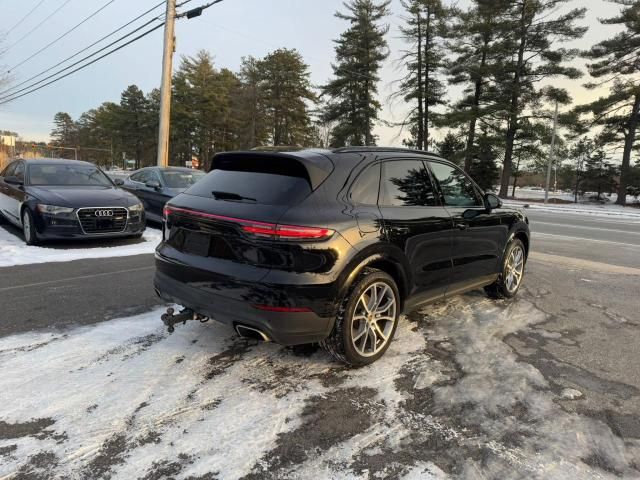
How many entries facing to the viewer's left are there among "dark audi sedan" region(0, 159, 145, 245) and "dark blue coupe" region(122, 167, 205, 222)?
0

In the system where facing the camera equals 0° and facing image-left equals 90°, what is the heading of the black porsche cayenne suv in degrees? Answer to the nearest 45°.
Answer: approximately 225°

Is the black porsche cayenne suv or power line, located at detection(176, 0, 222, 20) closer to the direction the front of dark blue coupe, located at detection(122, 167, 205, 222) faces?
the black porsche cayenne suv

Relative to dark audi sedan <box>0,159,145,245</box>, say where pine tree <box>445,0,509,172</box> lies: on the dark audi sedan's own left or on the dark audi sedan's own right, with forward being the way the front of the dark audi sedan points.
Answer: on the dark audi sedan's own left

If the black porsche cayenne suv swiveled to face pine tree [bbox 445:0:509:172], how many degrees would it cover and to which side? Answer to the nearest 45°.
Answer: approximately 45° to its left

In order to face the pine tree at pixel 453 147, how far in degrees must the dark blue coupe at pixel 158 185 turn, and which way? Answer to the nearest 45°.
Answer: approximately 90° to its left

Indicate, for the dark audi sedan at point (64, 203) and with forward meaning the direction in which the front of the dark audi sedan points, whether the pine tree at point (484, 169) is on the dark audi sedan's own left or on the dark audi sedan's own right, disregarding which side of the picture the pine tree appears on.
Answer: on the dark audi sedan's own left

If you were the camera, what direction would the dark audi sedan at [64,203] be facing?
facing the viewer and to the right of the viewer

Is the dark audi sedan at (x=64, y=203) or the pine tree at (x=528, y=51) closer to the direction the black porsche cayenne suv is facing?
the pine tree

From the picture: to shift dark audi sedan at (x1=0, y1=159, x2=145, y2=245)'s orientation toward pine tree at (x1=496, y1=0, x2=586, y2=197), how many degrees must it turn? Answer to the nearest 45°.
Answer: approximately 90° to its left

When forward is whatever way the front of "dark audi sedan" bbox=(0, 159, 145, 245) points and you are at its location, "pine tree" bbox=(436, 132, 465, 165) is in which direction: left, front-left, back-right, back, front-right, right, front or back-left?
left

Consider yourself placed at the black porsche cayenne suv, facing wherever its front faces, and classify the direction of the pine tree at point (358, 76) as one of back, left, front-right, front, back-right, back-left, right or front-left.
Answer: front-left
